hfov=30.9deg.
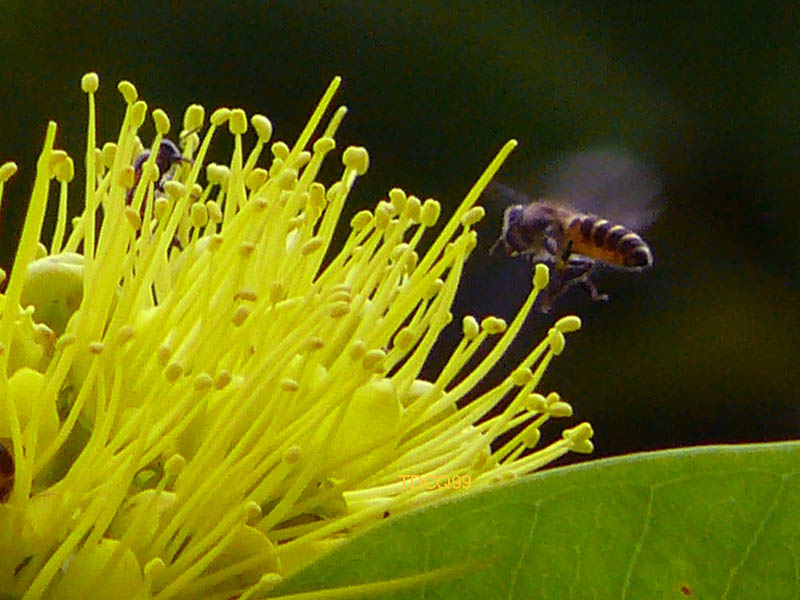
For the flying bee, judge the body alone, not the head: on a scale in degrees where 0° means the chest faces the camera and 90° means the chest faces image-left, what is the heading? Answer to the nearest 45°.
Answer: approximately 90°

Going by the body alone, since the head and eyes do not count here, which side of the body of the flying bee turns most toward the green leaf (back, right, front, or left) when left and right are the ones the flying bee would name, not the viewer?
left

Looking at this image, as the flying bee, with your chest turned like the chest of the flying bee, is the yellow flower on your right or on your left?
on your left
